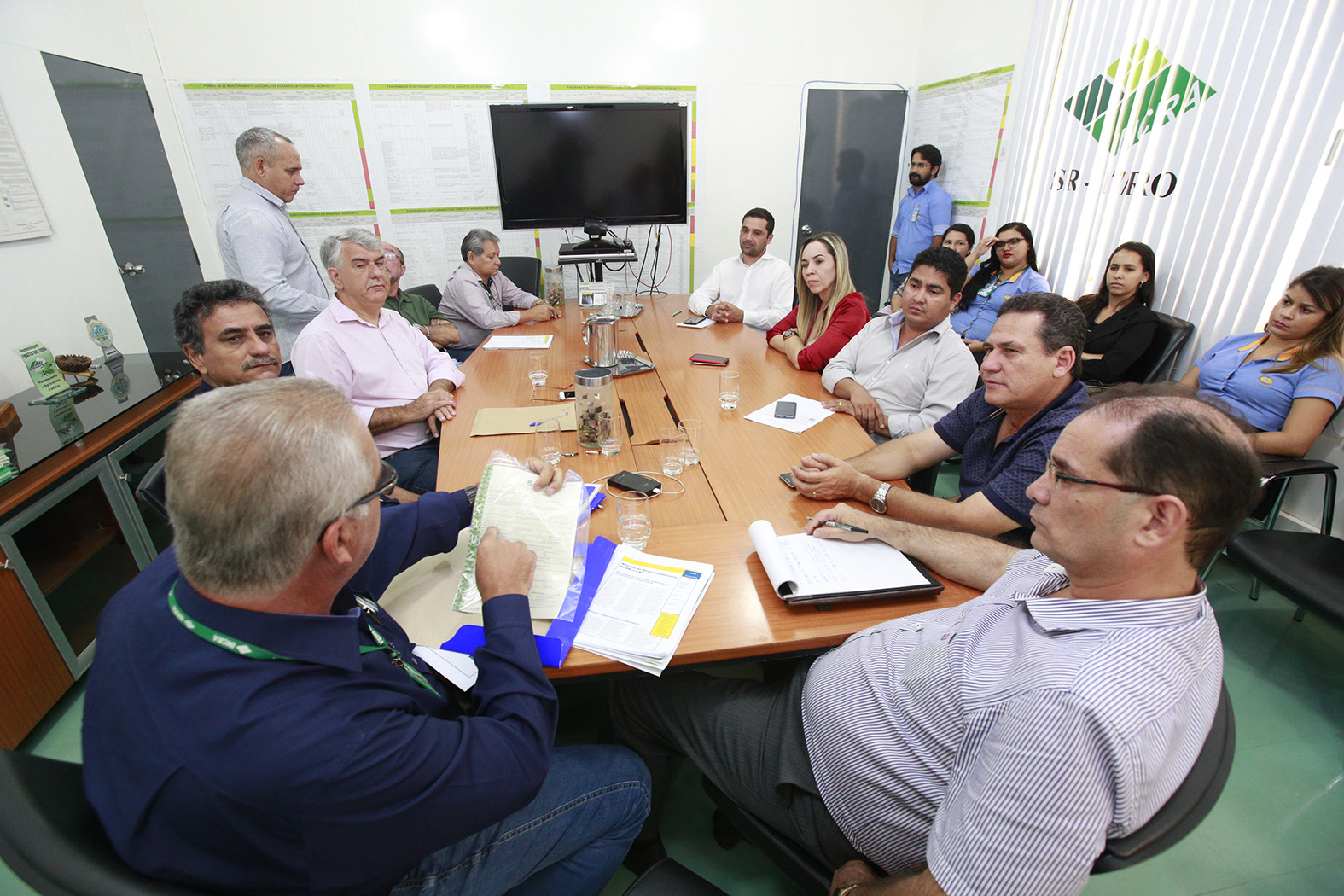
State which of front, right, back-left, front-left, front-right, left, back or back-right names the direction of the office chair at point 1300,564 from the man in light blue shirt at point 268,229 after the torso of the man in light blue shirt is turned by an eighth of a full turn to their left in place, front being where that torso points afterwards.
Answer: right

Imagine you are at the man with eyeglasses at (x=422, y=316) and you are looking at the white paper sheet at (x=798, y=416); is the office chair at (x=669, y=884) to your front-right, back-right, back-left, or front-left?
front-right

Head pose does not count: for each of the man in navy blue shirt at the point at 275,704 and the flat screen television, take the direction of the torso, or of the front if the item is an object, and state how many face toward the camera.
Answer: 1

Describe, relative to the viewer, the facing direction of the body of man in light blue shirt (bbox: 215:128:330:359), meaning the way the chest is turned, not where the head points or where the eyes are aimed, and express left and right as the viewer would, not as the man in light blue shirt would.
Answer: facing to the right of the viewer

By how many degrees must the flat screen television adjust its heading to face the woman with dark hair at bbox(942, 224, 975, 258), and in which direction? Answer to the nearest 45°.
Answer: approximately 90° to its left

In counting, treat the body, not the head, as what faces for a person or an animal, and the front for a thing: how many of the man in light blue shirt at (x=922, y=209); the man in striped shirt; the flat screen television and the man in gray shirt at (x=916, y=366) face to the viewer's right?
0

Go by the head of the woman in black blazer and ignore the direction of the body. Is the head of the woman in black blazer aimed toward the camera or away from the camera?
toward the camera

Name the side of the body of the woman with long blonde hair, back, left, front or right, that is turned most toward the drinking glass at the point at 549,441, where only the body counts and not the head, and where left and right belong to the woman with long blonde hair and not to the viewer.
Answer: front

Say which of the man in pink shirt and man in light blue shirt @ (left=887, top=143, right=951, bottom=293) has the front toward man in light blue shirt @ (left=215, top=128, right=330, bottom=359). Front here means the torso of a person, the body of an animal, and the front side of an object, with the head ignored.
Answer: man in light blue shirt @ (left=887, top=143, right=951, bottom=293)

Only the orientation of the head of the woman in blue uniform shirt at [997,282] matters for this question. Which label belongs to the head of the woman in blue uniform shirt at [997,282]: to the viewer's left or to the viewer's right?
to the viewer's left

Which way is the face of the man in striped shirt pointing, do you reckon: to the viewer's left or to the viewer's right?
to the viewer's left

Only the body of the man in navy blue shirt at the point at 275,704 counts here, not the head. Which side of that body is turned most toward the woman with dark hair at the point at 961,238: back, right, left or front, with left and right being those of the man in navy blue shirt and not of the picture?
front

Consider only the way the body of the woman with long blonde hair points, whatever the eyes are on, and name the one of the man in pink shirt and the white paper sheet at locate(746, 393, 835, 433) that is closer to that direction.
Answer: the man in pink shirt

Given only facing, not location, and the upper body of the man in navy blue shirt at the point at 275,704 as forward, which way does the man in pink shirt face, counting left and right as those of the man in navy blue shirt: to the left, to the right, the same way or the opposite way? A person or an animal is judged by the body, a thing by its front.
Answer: to the right

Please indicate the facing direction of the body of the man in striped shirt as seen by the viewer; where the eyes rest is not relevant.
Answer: to the viewer's left

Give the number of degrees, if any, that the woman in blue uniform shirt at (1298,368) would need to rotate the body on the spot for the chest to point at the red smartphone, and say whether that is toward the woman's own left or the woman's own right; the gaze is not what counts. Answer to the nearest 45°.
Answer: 0° — they already face it

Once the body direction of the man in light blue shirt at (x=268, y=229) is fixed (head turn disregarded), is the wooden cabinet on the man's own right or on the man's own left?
on the man's own right

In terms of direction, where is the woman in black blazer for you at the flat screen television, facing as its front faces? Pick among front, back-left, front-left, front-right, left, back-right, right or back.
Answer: front-left

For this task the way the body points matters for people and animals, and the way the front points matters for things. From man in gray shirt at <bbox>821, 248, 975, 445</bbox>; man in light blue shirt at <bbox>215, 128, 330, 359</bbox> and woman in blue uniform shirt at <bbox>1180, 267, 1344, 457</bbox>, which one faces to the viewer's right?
the man in light blue shirt
